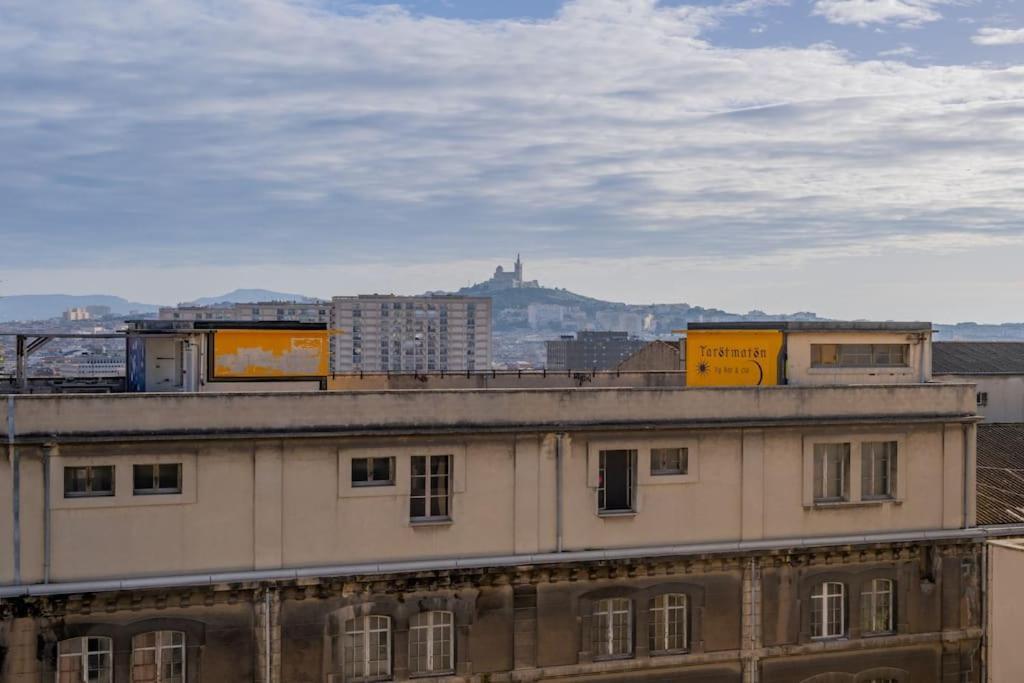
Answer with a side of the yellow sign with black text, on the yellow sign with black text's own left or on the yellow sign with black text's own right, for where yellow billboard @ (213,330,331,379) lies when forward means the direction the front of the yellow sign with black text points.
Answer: on the yellow sign with black text's own right

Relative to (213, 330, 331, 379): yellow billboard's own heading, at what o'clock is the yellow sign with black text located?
The yellow sign with black text is roughly at 9 o'clock from the yellow billboard.

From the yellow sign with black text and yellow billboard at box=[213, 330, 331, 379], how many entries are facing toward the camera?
2

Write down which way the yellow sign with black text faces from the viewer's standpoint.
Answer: facing the viewer

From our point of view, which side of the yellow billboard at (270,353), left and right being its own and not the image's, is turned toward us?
front
